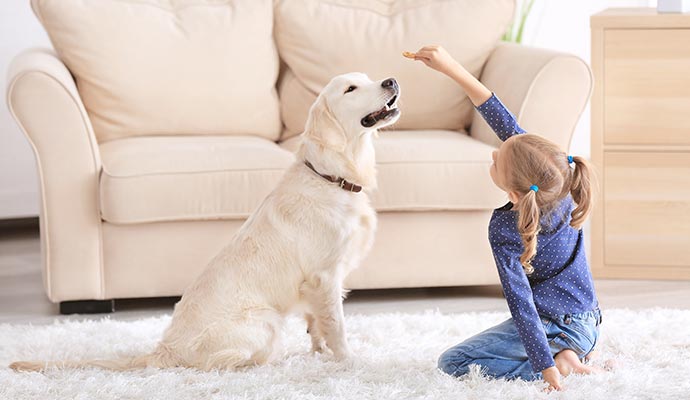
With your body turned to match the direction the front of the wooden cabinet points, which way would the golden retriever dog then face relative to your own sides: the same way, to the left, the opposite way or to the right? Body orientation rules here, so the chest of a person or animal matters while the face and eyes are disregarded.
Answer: to the left

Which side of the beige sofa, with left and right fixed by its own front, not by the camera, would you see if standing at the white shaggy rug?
front

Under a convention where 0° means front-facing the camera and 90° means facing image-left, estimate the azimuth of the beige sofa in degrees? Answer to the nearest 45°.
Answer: approximately 0°

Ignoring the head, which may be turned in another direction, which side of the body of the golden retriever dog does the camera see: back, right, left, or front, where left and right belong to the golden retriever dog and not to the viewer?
right

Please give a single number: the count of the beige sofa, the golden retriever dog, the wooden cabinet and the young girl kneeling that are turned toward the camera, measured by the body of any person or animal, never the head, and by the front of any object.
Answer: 2

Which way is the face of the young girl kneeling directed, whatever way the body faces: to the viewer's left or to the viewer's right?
to the viewer's left

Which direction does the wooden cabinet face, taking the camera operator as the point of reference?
facing the viewer

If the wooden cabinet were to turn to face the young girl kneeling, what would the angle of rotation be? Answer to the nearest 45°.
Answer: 0° — it already faces them

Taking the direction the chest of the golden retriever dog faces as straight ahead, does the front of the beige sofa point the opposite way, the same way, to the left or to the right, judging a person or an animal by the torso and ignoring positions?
to the right

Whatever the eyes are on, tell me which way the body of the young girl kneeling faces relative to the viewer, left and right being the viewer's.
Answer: facing away from the viewer and to the left of the viewer

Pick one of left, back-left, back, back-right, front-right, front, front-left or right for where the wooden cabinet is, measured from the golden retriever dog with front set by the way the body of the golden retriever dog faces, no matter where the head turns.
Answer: front-left

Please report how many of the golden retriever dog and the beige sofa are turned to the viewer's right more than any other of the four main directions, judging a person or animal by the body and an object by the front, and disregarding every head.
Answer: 1

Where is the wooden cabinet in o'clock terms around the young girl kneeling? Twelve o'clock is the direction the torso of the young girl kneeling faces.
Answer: The wooden cabinet is roughly at 2 o'clock from the young girl kneeling.

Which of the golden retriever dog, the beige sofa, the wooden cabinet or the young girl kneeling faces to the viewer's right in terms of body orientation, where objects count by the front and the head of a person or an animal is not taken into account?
the golden retriever dog

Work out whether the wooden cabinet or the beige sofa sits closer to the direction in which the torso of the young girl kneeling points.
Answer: the beige sofa

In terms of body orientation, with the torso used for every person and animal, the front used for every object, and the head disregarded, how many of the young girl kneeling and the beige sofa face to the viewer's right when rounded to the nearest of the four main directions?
0

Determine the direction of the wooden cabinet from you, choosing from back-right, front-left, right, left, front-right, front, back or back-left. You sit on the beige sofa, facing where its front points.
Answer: left
